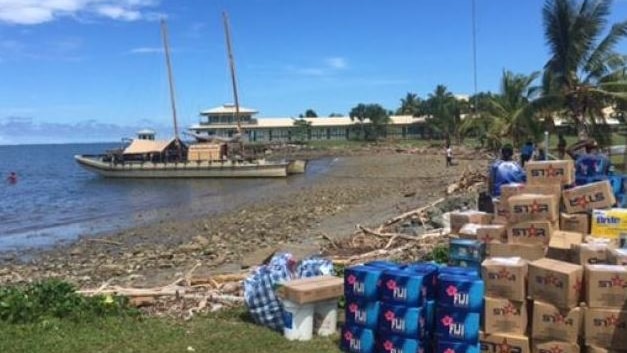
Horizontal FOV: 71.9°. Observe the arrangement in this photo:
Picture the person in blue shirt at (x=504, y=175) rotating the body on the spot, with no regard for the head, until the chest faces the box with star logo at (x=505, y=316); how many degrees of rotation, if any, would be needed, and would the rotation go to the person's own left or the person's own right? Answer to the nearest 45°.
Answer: approximately 180°

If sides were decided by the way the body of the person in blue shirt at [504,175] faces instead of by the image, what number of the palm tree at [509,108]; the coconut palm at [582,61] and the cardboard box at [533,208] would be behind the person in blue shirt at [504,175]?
1

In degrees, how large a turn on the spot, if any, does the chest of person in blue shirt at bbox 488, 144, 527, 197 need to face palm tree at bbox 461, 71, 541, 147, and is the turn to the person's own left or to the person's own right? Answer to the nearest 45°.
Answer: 0° — they already face it

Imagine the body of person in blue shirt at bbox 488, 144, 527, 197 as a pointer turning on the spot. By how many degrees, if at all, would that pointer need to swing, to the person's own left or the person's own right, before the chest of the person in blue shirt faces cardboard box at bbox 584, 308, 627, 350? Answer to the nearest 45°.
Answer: approximately 180°

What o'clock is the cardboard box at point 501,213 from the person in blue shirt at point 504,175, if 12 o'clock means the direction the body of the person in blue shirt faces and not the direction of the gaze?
The cardboard box is roughly at 6 o'clock from the person in blue shirt.

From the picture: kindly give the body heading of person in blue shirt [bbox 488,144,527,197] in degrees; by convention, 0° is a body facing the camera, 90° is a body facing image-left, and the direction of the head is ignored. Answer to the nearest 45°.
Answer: approximately 180°

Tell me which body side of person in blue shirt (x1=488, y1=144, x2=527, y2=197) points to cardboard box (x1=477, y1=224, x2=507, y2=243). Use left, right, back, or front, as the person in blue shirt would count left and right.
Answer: back
